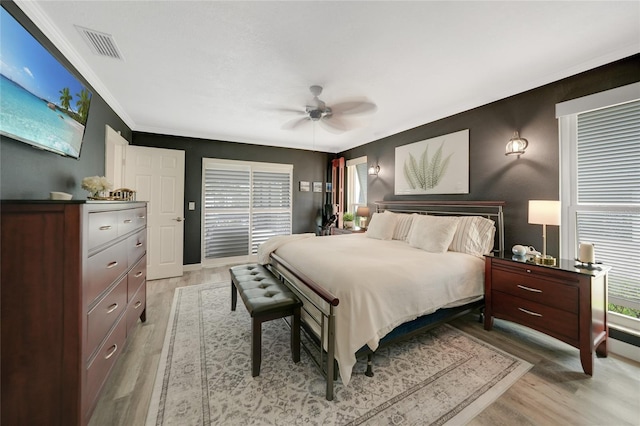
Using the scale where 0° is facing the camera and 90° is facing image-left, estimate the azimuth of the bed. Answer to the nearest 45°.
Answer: approximately 45°

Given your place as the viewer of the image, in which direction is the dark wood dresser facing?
facing to the right of the viewer

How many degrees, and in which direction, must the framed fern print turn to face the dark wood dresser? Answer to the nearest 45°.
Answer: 0° — it already faces it

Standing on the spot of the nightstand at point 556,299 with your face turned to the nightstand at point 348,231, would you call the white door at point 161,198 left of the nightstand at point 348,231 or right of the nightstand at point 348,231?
left

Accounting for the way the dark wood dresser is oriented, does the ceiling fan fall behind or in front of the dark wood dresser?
in front

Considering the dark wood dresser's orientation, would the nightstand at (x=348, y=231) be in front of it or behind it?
in front

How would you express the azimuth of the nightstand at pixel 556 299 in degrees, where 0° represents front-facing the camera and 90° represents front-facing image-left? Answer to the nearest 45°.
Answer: approximately 45°

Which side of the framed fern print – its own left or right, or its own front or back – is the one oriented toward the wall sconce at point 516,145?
left

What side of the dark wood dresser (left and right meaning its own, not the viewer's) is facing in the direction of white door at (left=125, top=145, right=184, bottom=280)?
left
